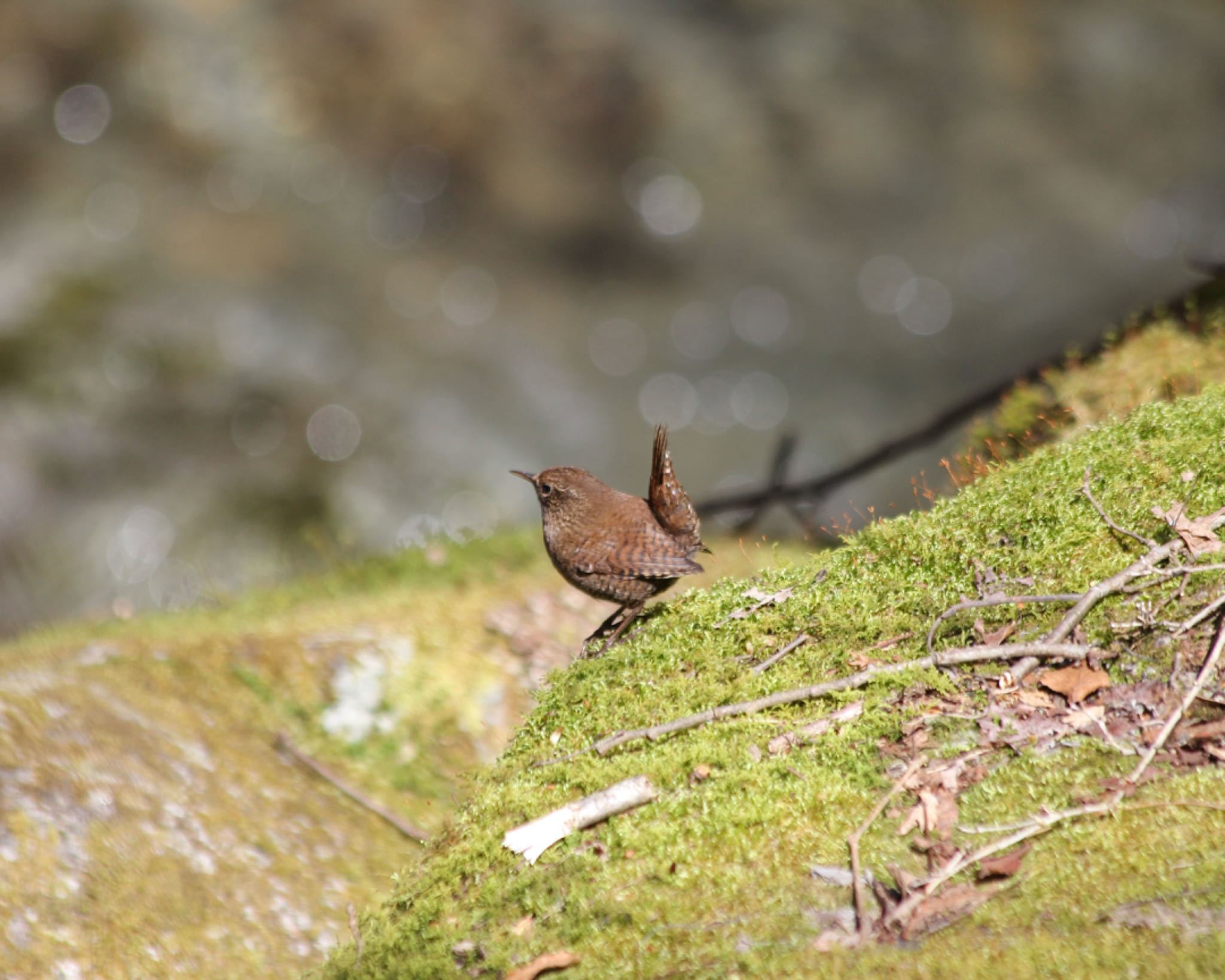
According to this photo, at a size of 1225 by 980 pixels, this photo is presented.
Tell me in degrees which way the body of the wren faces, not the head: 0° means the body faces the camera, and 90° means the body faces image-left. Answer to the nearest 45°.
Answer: approximately 90°

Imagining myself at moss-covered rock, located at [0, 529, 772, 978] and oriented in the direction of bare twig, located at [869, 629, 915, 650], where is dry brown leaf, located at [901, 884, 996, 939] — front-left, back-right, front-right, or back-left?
front-right

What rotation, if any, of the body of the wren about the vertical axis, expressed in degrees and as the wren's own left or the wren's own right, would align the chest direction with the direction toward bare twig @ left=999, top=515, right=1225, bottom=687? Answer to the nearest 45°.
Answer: approximately 135° to the wren's own left

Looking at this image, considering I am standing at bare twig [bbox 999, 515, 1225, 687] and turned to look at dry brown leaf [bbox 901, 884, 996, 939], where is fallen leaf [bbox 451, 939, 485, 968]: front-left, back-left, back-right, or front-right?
front-right

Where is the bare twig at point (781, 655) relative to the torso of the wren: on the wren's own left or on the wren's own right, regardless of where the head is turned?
on the wren's own left

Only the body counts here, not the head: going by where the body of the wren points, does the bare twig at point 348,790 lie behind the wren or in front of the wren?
in front

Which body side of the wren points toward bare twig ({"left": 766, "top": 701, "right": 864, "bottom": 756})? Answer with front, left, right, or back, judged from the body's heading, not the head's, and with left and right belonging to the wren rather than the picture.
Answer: left

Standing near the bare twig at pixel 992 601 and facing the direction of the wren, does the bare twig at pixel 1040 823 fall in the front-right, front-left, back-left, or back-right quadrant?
back-left

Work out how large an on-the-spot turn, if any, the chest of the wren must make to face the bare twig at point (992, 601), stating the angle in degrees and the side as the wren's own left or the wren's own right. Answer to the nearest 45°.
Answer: approximately 135° to the wren's own left
